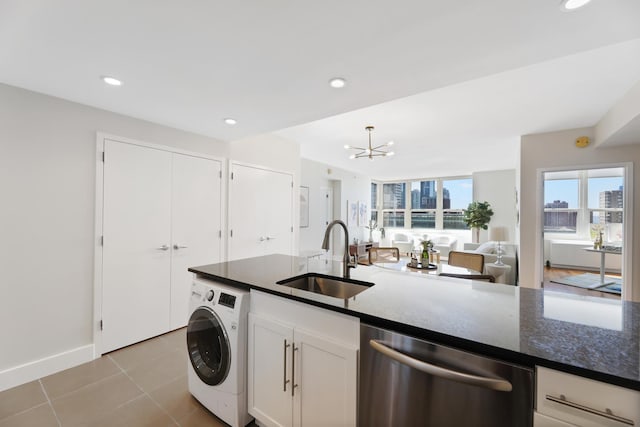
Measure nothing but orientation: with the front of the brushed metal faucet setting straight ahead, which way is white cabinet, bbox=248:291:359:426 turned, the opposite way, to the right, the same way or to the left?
the same way

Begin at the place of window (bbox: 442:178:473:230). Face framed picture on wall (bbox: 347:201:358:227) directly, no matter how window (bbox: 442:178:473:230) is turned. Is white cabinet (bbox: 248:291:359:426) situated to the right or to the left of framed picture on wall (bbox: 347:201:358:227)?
left

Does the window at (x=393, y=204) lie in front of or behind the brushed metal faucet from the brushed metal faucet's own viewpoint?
behind

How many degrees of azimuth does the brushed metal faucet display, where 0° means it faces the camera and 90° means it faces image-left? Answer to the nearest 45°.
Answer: approximately 45°

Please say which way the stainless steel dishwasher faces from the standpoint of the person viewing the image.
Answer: facing the viewer and to the left of the viewer

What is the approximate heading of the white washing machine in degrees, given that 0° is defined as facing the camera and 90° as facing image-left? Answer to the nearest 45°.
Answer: approximately 45°

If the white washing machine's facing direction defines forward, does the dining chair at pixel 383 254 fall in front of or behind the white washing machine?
behind

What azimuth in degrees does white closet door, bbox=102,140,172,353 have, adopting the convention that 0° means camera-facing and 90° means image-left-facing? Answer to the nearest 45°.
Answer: approximately 315°

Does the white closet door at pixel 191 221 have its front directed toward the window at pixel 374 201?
no

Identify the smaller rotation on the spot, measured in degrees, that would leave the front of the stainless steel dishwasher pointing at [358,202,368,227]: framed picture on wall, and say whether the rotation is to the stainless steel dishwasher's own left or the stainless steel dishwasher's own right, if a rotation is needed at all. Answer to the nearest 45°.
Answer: approximately 135° to the stainless steel dishwasher's own right

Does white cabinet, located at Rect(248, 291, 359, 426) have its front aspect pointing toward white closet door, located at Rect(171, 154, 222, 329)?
no

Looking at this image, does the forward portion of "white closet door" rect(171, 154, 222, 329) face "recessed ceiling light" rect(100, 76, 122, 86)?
no

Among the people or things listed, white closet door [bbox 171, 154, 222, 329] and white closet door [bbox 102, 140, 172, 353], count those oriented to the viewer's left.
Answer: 0

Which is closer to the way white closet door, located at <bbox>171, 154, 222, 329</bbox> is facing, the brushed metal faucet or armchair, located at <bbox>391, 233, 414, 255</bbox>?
the brushed metal faucet

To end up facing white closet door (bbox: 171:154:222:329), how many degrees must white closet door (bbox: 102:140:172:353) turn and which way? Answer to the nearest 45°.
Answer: approximately 45° to its left

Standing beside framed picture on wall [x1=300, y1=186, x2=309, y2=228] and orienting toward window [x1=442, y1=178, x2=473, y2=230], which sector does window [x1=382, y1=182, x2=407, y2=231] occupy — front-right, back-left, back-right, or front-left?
front-left

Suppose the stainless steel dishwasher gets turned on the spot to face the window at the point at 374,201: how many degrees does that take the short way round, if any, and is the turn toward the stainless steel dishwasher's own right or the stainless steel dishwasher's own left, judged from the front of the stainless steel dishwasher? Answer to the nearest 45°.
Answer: approximately 135° to the stainless steel dishwasher's own right

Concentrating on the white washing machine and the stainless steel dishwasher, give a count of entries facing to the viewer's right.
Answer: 0

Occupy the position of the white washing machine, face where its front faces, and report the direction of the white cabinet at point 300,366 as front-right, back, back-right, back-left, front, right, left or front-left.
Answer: left

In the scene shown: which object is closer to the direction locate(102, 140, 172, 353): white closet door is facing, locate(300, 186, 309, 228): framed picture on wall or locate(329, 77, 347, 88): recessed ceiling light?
the recessed ceiling light

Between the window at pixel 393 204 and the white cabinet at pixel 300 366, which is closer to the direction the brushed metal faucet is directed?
the white cabinet
